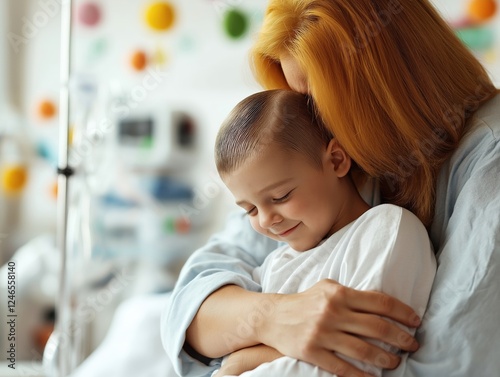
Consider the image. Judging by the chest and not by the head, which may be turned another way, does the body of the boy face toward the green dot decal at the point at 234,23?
no

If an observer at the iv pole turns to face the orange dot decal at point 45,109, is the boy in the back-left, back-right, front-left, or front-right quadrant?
back-right

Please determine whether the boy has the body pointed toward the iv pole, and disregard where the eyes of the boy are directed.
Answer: no

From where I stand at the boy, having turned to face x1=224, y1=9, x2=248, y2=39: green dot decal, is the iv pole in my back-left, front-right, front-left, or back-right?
front-left

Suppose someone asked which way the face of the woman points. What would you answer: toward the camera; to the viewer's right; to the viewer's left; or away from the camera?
to the viewer's left

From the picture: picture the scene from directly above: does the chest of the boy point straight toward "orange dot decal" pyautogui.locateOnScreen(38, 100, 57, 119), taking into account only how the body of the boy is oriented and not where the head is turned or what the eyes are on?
no

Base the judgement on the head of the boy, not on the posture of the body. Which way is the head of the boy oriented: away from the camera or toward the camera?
toward the camera

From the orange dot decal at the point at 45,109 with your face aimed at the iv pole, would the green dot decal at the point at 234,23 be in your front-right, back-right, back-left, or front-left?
front-left

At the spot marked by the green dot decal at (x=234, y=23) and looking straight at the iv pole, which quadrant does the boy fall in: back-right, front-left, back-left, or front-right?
front-left
